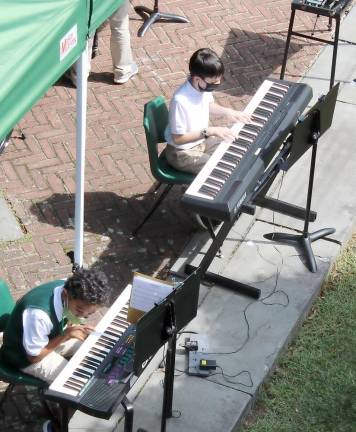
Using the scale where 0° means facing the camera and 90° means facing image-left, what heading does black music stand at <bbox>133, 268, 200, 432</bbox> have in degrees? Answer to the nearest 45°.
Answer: approximately 135°

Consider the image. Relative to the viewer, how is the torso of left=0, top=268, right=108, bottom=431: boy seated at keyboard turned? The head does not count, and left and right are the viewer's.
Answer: facing the viewer and to the right of the viewer

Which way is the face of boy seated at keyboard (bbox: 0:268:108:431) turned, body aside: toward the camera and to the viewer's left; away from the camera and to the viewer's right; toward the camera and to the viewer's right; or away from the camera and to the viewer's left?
toward the camera and to the viewer's right

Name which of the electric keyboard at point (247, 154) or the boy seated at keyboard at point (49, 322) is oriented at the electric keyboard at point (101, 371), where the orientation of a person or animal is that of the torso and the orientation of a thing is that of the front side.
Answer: the boy seated at keyboard

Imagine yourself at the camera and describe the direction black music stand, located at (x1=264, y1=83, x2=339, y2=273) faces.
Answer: facing away from the viewer and to the left of the viewer

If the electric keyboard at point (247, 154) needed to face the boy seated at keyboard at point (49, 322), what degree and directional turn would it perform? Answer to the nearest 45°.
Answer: approximately 90° to its left

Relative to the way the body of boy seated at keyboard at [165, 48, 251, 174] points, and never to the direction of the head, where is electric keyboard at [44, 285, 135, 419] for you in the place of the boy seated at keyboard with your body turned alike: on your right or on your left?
on your right

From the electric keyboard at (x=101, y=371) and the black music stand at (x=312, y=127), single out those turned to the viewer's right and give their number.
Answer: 0

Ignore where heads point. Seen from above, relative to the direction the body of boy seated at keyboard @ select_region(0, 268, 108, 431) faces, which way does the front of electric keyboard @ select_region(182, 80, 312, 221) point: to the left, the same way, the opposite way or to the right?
the opposite way

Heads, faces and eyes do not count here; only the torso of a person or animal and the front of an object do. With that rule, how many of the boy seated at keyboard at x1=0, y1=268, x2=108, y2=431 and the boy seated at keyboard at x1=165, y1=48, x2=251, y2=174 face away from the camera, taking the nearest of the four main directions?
0

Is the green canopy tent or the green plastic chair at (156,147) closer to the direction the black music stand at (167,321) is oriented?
the green canopy tent
